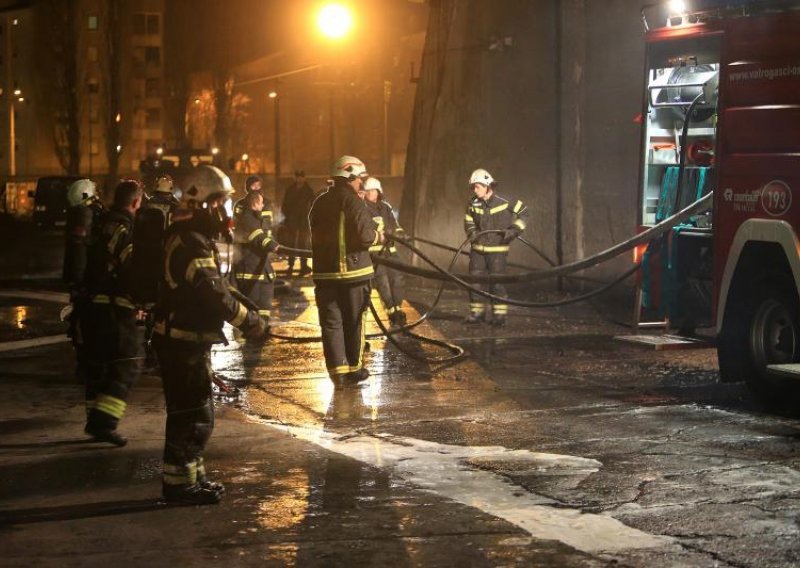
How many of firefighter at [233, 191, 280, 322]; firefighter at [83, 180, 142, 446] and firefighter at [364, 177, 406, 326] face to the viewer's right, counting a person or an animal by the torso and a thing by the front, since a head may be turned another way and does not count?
2

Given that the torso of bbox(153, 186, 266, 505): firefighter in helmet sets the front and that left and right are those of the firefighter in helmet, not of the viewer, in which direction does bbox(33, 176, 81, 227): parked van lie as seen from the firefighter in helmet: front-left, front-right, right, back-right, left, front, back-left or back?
left

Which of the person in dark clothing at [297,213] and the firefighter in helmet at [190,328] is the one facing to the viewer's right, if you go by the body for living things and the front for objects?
the firefighter in helmet

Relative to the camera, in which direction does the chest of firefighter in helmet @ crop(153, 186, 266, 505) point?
to the viewer's right

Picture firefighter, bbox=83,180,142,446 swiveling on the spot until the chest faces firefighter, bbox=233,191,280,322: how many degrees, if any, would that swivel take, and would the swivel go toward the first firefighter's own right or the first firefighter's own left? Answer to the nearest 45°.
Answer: approximately 90° to the first firefighter's own left

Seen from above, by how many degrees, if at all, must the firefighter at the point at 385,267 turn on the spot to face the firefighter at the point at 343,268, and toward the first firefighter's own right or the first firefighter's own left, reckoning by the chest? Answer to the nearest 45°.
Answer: approximately 45° to the first firefighter's own left

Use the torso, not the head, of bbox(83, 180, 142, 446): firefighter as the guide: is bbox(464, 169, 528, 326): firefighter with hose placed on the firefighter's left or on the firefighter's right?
on the firefighter's left

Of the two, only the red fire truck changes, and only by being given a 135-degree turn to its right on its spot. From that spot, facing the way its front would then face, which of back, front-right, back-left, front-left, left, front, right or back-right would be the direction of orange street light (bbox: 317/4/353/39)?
front-right
